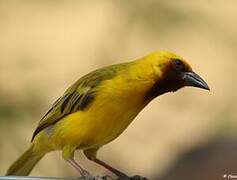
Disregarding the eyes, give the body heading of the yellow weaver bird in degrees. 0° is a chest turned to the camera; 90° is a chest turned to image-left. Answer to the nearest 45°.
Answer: approximately 270°
